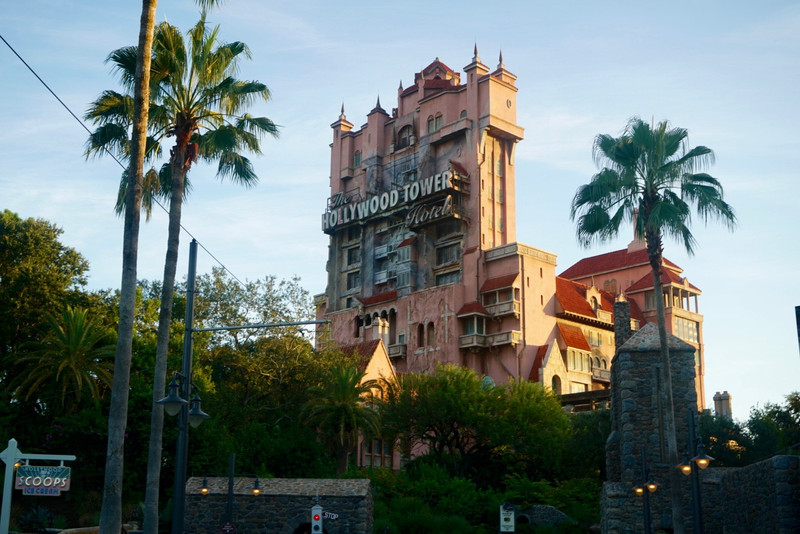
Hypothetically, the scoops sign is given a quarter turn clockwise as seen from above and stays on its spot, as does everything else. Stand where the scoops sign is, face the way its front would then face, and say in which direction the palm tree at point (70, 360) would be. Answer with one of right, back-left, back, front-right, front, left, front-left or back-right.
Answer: right

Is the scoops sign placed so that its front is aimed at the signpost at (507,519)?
no

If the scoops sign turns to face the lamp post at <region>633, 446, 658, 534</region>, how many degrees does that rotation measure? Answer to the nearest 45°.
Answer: approximately 90° to its left

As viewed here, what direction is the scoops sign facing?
toward the camera

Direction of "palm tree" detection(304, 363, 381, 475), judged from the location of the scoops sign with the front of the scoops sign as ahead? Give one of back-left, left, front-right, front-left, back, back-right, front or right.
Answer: back-left

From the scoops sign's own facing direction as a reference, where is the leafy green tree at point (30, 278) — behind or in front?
behind

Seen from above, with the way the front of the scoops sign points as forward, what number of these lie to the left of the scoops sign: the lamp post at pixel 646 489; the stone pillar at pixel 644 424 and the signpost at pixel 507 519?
3

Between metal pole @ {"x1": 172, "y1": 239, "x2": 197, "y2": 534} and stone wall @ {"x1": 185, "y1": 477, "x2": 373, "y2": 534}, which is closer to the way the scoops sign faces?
the metal pole

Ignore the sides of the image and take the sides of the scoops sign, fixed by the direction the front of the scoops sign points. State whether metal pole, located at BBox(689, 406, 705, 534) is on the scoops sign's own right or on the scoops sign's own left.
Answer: on the scoops sign's own left

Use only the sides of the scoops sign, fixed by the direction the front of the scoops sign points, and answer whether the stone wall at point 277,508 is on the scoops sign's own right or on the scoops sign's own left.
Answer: on the scoops sign's own left

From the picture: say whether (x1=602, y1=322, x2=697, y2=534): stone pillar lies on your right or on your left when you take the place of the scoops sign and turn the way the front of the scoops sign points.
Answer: on your left

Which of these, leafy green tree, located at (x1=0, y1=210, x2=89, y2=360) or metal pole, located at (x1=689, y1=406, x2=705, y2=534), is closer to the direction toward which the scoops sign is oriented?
the metal pole

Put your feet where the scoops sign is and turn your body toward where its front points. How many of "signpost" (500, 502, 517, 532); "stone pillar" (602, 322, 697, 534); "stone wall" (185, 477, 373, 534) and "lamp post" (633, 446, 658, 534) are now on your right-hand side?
0

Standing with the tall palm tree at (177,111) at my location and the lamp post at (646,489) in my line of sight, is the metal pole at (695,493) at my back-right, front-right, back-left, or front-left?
front-right
